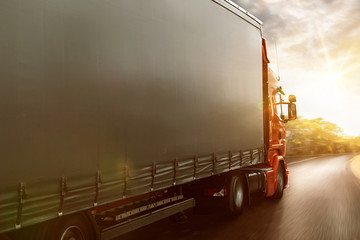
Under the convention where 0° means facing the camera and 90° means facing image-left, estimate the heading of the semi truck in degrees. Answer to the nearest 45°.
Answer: approximately 225°
